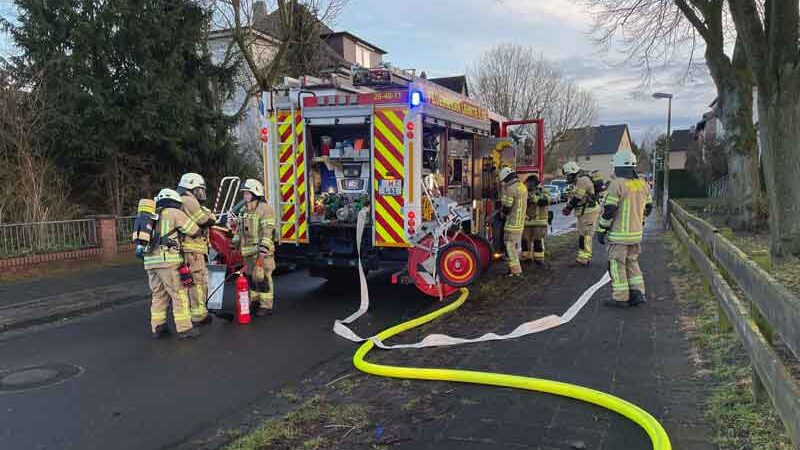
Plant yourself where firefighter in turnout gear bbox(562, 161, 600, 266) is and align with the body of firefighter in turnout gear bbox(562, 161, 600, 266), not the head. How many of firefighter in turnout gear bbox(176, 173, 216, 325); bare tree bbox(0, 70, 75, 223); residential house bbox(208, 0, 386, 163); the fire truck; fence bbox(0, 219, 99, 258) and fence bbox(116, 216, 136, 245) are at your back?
0

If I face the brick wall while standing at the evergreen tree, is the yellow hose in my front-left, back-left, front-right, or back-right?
front-left

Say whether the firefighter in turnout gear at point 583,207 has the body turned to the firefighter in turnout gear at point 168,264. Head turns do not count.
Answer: no

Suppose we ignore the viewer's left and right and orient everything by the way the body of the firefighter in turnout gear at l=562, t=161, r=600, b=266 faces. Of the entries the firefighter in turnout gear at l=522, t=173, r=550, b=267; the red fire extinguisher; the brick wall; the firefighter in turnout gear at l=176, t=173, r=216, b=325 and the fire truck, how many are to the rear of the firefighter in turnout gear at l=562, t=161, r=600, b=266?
0

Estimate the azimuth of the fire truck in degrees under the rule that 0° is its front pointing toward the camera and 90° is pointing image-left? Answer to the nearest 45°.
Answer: approximately 225°

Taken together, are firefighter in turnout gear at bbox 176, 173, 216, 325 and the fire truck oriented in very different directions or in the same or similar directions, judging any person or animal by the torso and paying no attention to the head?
same or similar directions

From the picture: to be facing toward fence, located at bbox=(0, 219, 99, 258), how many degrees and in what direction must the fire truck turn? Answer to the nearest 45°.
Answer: approximately 90° to its left

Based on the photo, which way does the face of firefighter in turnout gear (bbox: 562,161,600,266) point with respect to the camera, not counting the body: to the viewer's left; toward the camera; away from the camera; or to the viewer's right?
to the viewer's left

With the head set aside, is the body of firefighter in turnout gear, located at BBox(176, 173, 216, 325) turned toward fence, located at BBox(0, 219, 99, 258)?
no

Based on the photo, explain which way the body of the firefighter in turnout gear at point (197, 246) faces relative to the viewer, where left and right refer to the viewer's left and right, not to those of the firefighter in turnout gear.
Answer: facing to the right of the viewer

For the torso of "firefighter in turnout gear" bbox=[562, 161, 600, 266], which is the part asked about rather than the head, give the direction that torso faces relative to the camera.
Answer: to the viewer's left

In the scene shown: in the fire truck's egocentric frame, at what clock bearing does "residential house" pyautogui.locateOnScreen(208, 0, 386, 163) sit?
The residential house is roughly at 10 o'clock from the fire truck.

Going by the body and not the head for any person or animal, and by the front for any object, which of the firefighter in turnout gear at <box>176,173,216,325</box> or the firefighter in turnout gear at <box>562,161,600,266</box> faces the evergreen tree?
the firefighter in turnout gear at <box>562,161,600,266</box>

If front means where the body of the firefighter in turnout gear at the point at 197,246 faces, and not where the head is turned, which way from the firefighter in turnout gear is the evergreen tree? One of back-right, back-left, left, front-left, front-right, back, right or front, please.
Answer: left

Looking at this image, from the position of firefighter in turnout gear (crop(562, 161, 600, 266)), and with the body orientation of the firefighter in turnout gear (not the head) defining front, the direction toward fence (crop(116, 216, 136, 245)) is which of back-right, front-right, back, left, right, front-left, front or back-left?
front

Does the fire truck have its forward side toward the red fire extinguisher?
no

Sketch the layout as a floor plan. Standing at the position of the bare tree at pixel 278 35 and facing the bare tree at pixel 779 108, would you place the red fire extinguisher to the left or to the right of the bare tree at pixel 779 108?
right
